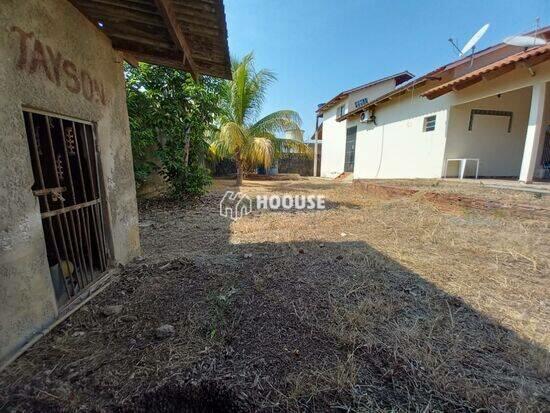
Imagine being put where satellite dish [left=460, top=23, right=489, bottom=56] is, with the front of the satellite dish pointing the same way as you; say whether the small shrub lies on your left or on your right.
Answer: on your left

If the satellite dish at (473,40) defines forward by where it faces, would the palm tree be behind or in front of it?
in front

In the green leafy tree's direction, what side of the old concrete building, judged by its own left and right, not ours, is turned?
left

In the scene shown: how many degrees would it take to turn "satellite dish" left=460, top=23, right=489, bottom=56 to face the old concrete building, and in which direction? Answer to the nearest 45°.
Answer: approximately 90° to its left

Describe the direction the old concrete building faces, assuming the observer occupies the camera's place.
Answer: facing the viewer and to the right of the viewer

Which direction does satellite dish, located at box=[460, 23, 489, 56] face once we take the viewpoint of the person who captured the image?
facing to the left of the viewer

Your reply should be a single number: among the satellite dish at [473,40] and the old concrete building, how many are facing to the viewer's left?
1

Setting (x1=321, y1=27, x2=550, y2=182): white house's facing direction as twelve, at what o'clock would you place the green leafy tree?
The green leafy tree is roughly at 12 o'clock from the white house.

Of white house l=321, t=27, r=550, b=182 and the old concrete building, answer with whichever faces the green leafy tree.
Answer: the white house

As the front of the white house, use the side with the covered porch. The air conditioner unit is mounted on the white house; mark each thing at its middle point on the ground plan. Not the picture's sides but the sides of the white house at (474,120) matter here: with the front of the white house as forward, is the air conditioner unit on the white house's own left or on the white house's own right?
on the white house's own right

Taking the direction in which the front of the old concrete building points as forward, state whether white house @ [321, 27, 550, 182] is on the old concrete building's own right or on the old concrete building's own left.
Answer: on the old concrete building's own left

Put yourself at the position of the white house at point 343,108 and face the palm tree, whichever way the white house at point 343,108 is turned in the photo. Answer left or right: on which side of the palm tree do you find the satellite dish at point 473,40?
left

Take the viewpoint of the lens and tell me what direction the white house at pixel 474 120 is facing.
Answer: facing the viewer and to the left of the viewer

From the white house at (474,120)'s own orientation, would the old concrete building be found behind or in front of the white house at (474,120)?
in front
